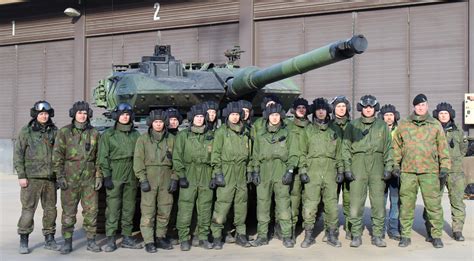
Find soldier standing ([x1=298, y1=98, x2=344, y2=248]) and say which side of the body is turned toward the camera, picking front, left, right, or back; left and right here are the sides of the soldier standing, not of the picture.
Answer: front

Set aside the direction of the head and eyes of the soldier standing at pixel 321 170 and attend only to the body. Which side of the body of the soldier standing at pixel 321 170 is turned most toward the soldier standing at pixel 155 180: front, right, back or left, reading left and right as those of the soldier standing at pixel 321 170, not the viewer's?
right

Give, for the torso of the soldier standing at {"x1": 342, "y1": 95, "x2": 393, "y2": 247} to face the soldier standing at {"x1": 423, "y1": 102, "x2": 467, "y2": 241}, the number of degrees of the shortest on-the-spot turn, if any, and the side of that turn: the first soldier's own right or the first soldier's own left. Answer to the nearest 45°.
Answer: approximately 135° to the first soldier's own left

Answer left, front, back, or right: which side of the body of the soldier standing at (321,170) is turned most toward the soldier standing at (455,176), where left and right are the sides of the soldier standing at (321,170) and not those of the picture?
left

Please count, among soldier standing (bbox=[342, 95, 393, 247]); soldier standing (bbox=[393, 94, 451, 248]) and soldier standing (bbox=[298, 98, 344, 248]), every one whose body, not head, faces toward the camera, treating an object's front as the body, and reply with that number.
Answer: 3

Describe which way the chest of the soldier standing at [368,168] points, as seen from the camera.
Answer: toward the camera

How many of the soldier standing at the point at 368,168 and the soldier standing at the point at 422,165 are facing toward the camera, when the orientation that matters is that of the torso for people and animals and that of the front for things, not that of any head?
2

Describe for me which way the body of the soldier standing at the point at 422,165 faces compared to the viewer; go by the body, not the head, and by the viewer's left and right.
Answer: facing the viewer

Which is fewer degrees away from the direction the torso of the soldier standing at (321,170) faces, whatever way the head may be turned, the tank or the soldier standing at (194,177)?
the soldier standing

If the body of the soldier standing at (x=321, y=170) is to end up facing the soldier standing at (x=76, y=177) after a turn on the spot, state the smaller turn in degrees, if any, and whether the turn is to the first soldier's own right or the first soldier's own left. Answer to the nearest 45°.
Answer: approximately 90° to the first soldier's own right

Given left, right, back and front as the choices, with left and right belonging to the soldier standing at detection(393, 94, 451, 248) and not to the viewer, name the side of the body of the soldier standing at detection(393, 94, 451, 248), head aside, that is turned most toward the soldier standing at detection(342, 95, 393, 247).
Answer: right

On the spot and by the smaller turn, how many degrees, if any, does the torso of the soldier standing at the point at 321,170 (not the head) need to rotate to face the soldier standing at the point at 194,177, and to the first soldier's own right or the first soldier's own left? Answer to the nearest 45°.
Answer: approximately 90° to the first soldier's own right
